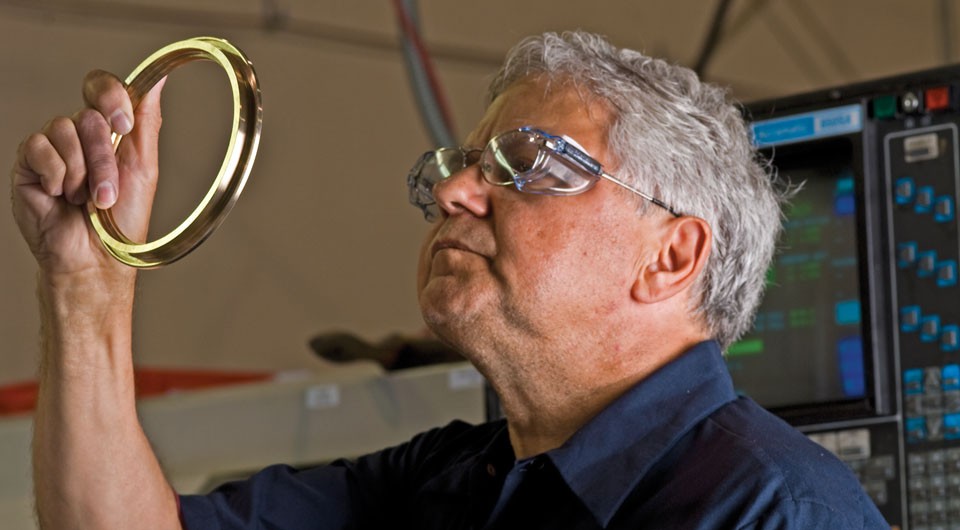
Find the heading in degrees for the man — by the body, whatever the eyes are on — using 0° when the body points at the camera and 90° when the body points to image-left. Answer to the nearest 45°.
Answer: approximately 45°

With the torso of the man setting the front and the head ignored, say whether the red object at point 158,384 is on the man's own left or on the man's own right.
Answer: on the man's own right

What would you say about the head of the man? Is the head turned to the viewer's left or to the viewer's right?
to the viewer's left
